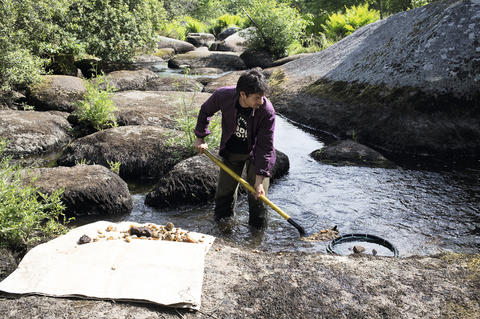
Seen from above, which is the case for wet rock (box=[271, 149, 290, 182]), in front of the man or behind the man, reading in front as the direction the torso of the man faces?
behind

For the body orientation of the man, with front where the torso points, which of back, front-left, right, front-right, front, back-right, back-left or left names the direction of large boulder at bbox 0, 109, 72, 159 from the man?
back-right

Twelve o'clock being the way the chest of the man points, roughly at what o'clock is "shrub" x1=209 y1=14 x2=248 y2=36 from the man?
The shrub is roughly at 6 o'clock from the man.

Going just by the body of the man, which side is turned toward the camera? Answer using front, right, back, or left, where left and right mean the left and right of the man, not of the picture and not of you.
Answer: front

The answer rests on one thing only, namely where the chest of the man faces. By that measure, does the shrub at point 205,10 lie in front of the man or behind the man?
behind

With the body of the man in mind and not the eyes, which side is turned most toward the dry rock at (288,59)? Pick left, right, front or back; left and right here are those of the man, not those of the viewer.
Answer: back

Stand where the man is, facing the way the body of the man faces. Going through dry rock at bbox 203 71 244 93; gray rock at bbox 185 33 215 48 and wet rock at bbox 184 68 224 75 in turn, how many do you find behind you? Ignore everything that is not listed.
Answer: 3

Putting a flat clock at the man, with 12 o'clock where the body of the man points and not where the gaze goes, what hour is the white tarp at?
The white tarp is roughly at 1 o'clock from the man.

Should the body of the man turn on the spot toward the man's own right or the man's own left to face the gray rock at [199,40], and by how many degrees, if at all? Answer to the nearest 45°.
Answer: approximately 180°

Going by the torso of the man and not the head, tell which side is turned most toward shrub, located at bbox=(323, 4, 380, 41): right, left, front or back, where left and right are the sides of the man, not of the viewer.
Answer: back

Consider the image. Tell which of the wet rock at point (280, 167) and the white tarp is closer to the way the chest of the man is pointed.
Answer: the white tarp

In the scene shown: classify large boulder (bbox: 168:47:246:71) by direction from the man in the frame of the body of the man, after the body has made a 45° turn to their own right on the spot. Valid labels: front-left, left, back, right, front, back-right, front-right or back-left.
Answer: back-right

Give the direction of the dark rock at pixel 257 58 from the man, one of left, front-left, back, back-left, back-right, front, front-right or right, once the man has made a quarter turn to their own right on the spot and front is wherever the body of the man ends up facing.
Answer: right

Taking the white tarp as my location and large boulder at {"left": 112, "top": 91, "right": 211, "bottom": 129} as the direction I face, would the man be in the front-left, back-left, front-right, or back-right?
front-right

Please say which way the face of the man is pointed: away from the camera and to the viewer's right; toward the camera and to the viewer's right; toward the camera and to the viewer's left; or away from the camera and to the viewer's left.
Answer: toward the camera and to the viewer's right

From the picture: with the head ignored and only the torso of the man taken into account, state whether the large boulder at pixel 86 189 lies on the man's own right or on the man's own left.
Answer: on the man's own right
